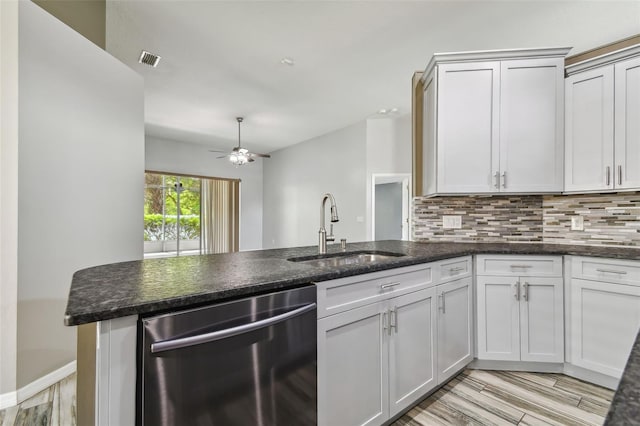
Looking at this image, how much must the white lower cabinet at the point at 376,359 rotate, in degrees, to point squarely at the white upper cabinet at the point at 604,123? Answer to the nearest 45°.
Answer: approximately 90° to its left

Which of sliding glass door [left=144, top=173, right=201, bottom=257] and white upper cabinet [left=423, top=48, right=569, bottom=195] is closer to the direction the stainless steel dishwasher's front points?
the white upper cabinet

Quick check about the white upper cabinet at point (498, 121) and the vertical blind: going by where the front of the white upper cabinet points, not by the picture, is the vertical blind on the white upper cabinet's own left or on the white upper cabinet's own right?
on the white upper cabinet's own right

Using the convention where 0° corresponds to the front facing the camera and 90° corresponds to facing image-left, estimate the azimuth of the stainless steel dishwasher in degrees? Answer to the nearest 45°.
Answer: approximately 315°

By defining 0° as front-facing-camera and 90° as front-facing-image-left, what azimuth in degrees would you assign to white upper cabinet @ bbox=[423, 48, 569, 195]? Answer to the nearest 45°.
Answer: approximately 0°

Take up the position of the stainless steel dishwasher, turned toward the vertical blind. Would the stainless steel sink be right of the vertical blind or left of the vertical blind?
right

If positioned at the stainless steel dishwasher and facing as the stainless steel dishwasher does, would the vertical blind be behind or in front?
behind

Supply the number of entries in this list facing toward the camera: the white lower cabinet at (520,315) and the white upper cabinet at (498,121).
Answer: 2
